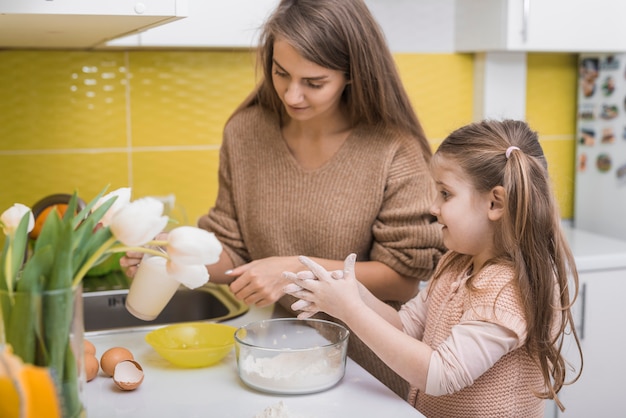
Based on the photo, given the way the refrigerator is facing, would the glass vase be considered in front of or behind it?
in front

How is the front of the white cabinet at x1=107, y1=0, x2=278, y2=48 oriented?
toward the camera

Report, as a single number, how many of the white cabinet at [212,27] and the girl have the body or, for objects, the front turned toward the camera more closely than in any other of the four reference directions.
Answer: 1

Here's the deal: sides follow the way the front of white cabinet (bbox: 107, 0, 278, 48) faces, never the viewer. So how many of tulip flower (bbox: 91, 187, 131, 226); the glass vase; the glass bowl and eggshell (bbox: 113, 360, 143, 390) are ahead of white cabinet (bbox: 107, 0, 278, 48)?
4

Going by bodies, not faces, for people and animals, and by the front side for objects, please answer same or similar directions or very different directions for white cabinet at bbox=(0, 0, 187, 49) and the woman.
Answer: same or similar directions

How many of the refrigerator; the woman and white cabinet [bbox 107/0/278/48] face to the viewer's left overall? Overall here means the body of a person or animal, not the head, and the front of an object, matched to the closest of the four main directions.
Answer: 0

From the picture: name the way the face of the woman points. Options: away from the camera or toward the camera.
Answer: toward the camera

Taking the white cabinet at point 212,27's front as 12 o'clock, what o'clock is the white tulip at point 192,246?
The white tulip is roughly at 12 o'clock from the white cabinet.

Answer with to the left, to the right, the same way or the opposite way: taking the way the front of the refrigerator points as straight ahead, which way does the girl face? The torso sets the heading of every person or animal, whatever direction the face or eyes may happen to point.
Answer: to the right

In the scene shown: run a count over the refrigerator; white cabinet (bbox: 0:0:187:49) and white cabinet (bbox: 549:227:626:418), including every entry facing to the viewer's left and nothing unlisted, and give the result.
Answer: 0

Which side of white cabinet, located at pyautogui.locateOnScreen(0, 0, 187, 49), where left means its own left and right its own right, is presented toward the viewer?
front

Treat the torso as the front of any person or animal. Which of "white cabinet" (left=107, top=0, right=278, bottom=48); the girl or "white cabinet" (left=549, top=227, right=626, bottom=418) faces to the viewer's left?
the girl

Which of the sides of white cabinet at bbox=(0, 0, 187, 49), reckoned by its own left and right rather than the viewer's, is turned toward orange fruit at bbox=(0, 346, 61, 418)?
front

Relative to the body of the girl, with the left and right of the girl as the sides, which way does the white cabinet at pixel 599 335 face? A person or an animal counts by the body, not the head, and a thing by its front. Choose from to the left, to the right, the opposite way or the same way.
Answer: to the left

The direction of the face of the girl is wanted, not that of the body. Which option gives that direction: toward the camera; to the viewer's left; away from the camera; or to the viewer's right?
to the viewer's left

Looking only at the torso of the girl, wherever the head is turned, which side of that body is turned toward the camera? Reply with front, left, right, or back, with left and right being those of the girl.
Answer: left
